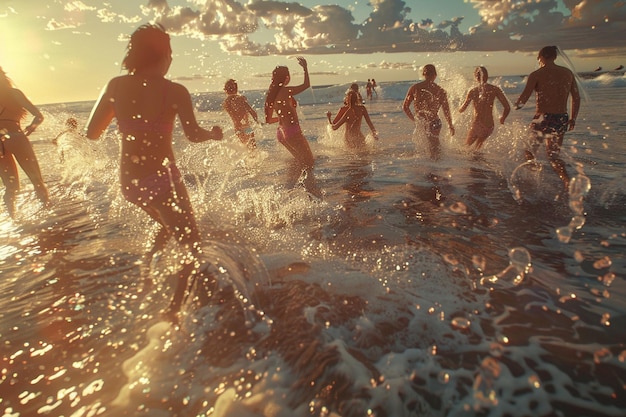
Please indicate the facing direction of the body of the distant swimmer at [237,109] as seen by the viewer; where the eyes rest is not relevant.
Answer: away from the camera

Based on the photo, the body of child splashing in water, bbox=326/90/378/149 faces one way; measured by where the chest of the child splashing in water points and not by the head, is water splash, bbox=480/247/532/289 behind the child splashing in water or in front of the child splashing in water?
behind

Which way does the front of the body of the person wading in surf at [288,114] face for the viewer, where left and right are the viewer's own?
facing away from the viewer and to the right of the viewer

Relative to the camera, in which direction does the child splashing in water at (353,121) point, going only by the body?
away from the camera

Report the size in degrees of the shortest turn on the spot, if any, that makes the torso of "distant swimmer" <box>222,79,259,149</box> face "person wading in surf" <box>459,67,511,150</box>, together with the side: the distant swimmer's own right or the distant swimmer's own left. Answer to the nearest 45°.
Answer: approximately 135° to the distant swimmer's own right

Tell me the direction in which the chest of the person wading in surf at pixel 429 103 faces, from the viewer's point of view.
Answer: away from the camera

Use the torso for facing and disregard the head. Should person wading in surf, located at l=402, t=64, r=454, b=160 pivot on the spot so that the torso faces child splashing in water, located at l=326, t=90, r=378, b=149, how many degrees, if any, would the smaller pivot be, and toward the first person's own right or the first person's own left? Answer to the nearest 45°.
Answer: approximately 45° to the first person's own left

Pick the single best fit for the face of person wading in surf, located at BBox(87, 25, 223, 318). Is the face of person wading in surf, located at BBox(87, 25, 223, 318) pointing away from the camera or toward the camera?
away from the camera

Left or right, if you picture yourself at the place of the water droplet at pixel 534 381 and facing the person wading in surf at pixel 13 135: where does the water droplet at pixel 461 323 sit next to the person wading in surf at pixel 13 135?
right

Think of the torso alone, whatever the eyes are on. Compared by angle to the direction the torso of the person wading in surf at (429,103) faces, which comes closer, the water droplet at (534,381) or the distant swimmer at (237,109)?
the distant swimmer

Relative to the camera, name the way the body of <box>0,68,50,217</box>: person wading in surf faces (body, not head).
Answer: away from the camera

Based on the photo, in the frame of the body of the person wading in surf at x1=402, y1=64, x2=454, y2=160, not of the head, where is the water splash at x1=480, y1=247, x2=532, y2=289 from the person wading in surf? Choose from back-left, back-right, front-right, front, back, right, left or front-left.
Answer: back

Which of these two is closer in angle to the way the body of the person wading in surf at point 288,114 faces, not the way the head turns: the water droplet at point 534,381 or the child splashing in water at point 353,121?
the child splashing in water

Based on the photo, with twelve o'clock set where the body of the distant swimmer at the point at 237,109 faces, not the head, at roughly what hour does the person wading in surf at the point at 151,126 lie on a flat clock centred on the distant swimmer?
The person wading in surf is roughly at 6 o'clock from the distant swimmer.
